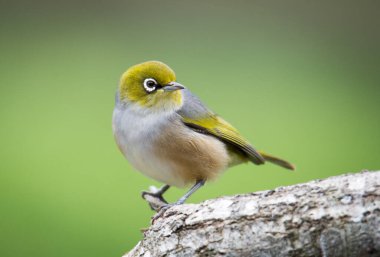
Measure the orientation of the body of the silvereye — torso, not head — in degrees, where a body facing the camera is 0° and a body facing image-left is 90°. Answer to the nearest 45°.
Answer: approximately 45°
